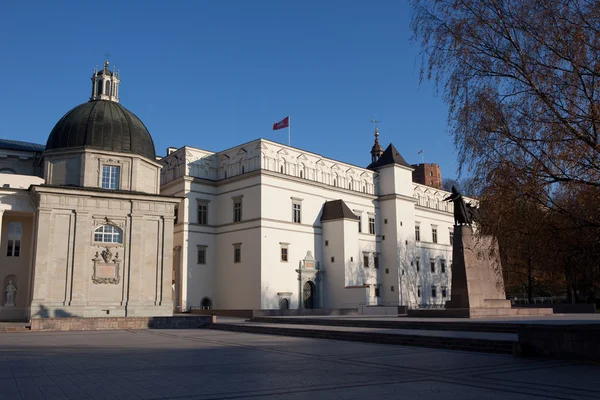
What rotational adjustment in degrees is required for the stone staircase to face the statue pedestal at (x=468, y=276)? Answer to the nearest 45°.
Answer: approximately 180°

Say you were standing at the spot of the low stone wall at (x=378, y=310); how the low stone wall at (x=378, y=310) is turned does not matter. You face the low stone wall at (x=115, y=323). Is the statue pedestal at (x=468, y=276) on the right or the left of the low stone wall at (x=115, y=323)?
left

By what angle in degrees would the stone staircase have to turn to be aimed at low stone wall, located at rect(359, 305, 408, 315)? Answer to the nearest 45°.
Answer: approximately 135° to its right

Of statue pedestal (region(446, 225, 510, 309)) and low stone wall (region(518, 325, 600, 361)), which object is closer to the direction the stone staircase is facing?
the low stone wall

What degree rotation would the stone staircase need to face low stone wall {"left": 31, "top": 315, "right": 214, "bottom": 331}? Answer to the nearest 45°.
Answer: approximately 90° to its right

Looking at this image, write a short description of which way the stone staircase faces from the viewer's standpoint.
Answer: facing the viewer and to the left of the viewer

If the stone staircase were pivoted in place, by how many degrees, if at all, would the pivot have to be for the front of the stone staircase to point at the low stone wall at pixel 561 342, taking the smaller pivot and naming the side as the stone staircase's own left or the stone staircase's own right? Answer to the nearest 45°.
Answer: approximately 90° to the stone staircase's own left

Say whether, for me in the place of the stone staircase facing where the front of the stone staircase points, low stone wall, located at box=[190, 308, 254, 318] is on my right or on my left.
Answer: on my right

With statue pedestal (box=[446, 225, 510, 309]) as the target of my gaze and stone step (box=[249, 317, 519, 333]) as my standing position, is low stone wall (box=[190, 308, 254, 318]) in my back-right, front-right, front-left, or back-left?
front-left

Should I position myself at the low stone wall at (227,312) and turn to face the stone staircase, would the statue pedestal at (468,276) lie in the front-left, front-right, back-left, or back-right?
front-left
